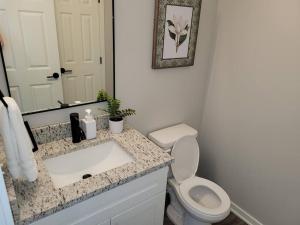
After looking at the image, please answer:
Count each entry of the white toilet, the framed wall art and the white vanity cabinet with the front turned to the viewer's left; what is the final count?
0

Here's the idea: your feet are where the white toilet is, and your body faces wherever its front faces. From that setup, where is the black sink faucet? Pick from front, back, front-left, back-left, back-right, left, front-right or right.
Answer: right

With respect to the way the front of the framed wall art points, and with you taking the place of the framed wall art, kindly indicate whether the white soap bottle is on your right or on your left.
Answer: on your right

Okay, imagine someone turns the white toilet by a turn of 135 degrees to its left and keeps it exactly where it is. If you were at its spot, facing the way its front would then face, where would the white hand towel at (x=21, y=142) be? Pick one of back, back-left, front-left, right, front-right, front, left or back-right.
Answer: back-left

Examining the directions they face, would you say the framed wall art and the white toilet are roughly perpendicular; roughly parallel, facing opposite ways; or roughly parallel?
roughly parallel

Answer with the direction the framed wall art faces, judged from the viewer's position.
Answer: facing the viewer and to the right of the viewer

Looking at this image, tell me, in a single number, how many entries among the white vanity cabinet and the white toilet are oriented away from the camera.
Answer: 0

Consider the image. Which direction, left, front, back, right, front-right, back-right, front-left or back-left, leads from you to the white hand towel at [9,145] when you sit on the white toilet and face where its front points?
right

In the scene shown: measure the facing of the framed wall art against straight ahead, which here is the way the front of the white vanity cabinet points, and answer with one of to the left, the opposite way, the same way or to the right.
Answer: the same way

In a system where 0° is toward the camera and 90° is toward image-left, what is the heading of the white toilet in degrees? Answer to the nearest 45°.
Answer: approximately 315°

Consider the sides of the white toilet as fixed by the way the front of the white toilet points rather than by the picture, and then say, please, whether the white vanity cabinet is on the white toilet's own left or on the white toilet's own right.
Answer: on the white toilet's own right

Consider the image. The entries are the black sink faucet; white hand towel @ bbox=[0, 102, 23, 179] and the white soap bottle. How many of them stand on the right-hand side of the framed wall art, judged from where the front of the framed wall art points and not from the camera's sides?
3
